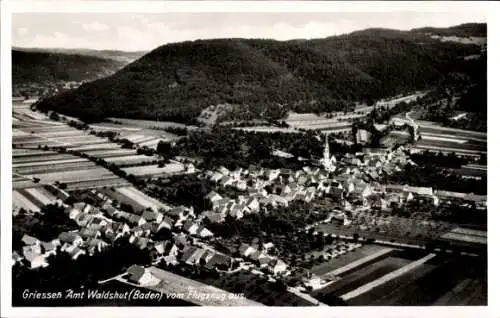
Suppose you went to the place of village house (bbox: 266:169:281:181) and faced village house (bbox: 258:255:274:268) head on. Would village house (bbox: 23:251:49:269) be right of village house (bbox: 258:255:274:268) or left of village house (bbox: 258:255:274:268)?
right
